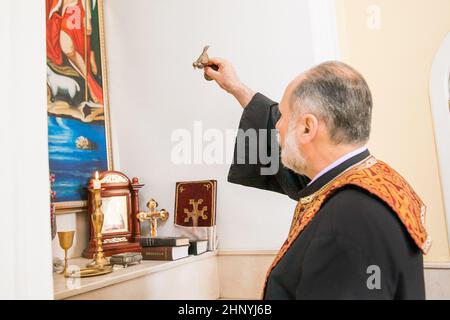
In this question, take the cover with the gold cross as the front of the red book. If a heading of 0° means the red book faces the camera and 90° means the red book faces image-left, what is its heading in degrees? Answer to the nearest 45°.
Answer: approximately 0°

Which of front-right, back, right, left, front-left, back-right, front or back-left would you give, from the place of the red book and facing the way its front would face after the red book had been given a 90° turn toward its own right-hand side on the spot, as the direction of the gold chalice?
front-left

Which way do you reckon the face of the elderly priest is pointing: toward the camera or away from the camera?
away from the camera
